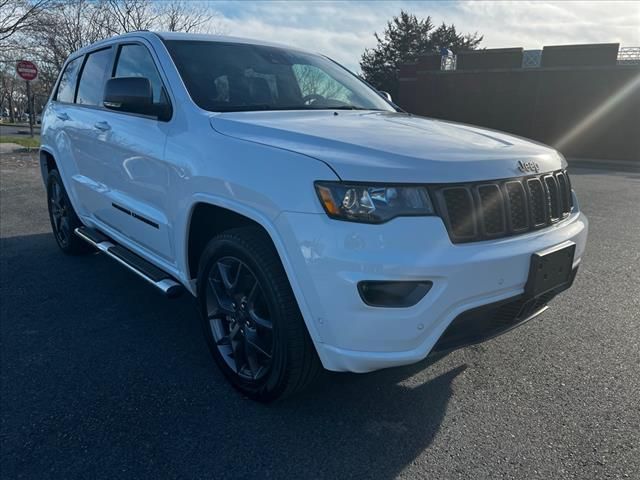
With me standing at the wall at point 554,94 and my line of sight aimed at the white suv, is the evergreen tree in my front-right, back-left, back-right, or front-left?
back-right

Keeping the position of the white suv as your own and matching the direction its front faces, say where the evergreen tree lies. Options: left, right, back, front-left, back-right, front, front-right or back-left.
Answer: back-left

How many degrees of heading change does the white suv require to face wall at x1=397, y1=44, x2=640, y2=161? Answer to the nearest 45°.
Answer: approximately 90° to its left

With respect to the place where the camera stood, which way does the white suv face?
facing the viewer and to the right of the viewer

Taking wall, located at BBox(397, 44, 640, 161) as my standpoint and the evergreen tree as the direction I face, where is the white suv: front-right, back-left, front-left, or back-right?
back-left
